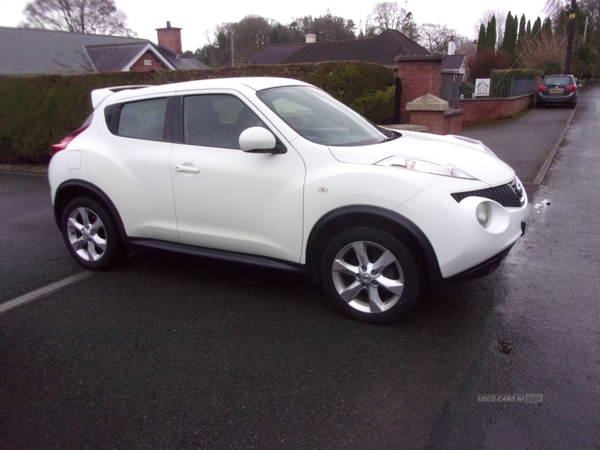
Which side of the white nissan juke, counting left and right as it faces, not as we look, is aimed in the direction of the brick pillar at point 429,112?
left

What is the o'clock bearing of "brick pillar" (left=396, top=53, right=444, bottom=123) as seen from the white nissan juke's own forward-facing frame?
The brick pillar is roughly at 8 o'clock from the white nissan juke.

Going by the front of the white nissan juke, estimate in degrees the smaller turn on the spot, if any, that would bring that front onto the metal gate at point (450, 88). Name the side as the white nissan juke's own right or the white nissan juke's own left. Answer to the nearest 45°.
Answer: approximately 90° to the white nissan juke's own left

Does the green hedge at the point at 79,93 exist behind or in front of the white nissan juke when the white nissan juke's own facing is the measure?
behind

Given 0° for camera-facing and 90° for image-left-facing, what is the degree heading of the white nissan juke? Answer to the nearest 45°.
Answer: approximately 315°
